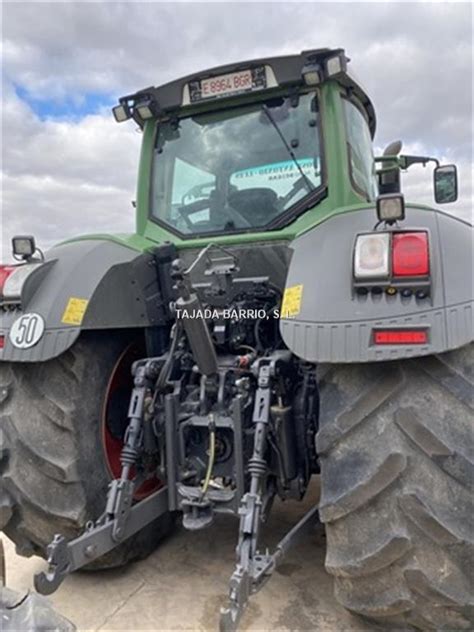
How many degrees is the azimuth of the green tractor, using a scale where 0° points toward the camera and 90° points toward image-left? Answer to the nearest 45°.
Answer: approximately 225°
